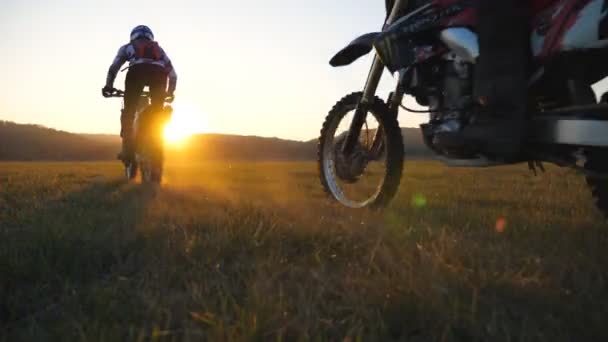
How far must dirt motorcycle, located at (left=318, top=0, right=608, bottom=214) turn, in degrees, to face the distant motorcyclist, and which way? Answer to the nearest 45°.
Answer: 0° — it already faces them

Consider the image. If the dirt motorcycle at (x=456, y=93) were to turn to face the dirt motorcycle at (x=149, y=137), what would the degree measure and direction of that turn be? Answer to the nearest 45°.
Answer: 0° — it already faces it

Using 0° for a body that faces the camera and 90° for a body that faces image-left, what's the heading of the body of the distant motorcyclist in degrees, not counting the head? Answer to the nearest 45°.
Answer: approximately 180°

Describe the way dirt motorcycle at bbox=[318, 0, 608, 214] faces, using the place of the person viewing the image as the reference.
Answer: facing away from the viewer and to the left of the viewer

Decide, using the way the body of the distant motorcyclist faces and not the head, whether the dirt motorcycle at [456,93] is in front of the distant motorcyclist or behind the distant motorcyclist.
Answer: behind
